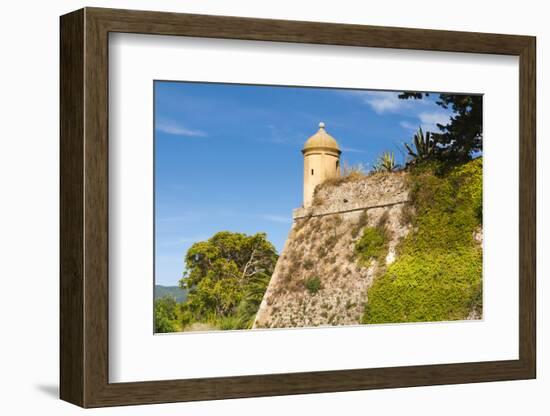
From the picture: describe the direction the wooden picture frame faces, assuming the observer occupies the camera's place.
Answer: facing the viewer and to the right of the viewer
